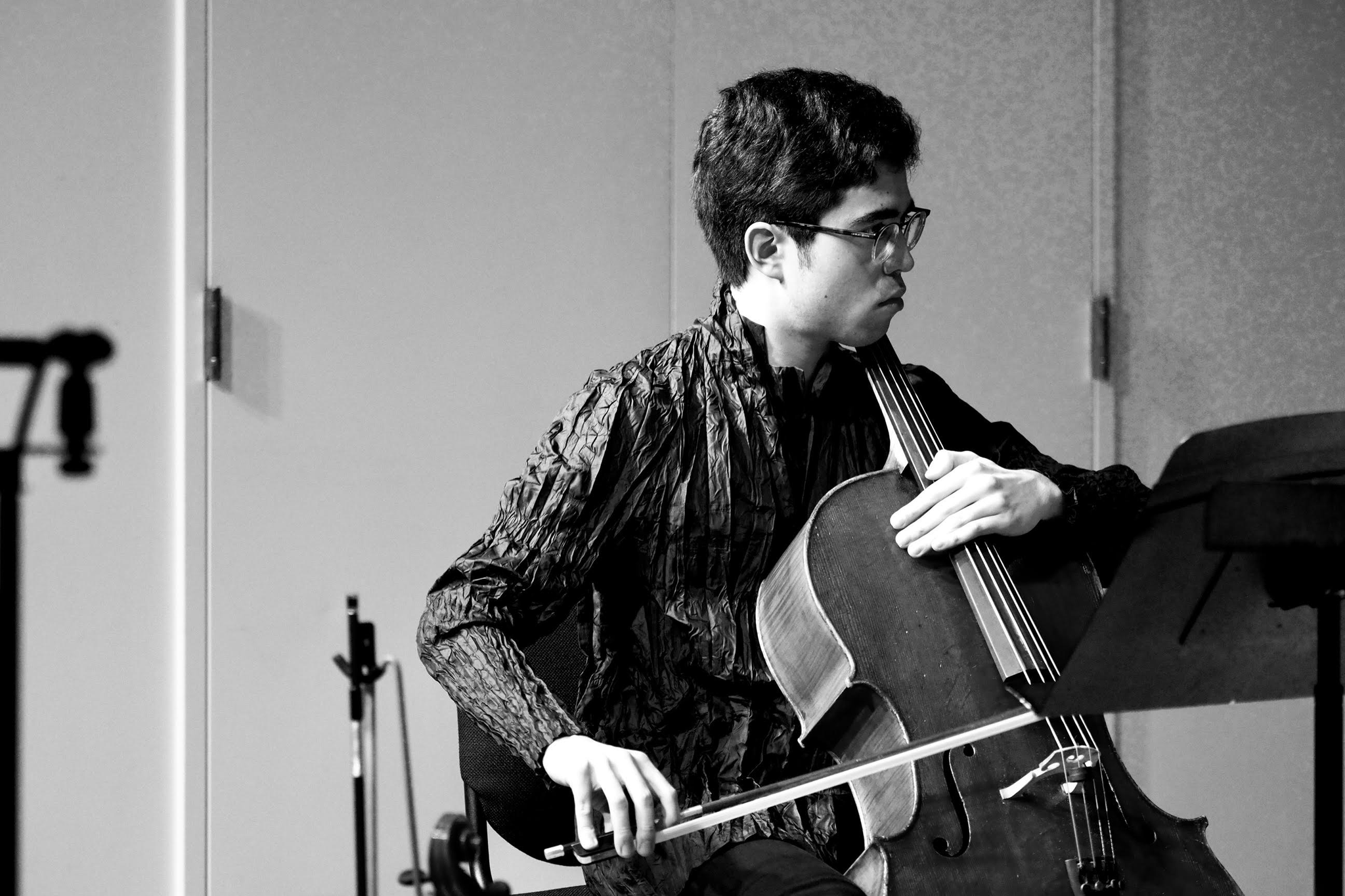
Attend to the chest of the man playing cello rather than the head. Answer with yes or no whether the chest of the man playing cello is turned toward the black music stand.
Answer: yes

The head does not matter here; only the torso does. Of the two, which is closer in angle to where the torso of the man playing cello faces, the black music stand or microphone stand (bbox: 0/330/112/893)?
the black music stand

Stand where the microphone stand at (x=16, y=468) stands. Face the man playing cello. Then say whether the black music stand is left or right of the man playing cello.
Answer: right

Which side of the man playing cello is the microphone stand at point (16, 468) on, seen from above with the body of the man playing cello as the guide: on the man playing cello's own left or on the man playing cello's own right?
on the man playing cello's own right

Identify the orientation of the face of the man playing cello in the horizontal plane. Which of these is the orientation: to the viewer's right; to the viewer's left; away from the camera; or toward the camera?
to the viewer's right

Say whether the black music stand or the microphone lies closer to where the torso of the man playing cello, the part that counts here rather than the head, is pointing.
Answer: the black music stand

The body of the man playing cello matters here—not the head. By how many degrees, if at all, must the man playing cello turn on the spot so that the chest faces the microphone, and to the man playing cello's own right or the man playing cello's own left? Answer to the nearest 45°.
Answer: approximately 90° to the man playing cello's own right

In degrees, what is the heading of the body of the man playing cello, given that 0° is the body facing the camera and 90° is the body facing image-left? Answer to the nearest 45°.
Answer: approximately 315°
